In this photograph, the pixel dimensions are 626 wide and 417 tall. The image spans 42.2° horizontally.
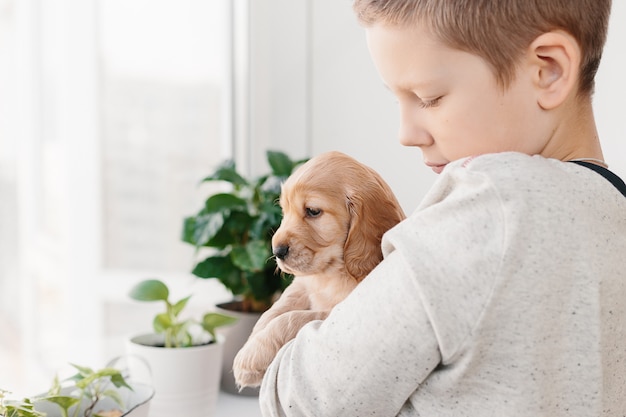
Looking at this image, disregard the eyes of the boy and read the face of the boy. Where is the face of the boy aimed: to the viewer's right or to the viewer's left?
to the viewer's left

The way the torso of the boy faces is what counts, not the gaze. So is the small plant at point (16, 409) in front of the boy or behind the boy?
in front

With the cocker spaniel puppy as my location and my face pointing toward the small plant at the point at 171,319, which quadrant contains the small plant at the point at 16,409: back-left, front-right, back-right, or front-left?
front-left

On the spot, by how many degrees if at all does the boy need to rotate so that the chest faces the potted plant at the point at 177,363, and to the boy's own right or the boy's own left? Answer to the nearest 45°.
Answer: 0° — they already face it

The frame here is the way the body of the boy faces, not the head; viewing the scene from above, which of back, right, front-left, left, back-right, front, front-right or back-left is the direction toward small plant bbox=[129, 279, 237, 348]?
front

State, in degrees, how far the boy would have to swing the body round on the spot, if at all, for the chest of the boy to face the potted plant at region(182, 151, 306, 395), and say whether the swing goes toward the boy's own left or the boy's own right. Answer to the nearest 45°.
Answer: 0° — they already face it

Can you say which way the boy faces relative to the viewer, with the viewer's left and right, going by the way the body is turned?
facing away from the viewer and to the left of the viewer
